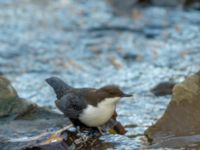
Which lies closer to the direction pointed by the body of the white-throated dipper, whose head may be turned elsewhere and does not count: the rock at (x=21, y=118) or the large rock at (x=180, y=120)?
the large rock

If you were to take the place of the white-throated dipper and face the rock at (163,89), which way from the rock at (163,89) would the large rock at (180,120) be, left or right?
right

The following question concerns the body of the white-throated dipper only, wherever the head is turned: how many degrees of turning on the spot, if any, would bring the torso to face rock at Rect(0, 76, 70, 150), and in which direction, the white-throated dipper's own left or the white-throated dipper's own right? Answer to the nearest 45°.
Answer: approximately 135° to the white-throated dipper's own left

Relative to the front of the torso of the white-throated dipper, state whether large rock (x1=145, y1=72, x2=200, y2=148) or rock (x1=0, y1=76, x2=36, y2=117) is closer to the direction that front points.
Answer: the large rock

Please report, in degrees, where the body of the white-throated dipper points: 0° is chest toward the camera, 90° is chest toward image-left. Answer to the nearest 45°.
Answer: approximately 270°
